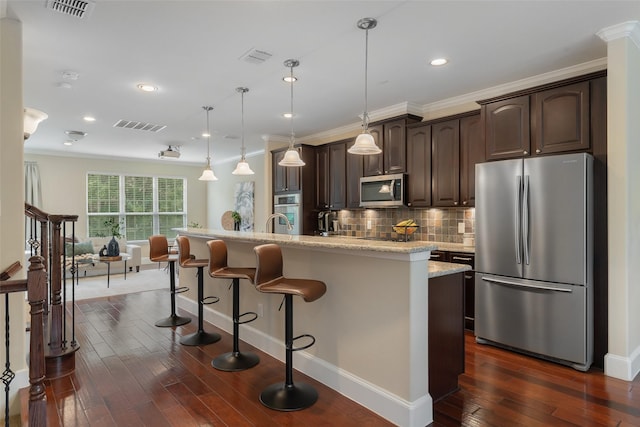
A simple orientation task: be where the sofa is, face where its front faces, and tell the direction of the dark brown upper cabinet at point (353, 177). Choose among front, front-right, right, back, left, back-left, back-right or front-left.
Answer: front-left

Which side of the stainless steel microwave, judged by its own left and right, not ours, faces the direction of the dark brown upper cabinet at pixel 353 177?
right

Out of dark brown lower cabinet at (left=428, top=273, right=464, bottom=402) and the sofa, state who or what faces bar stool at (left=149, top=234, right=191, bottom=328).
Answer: the sofa

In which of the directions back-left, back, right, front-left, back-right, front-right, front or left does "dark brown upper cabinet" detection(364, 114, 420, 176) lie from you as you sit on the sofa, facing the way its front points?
front-left

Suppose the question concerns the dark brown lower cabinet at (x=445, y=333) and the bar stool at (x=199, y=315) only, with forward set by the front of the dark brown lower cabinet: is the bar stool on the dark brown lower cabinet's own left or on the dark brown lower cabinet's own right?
on the dark brown lower cabinet's own left

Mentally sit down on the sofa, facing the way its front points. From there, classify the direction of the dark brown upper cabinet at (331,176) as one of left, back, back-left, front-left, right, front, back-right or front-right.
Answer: front-left

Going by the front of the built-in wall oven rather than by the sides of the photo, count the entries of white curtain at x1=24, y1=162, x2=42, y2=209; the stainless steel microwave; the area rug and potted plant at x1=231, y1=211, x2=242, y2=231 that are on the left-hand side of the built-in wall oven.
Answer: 1

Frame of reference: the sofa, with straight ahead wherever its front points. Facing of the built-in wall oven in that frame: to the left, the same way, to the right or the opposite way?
to the right

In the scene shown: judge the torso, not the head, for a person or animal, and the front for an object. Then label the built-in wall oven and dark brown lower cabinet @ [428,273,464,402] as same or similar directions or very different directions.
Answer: very different directions

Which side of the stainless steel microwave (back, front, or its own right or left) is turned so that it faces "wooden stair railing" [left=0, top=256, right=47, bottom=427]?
front

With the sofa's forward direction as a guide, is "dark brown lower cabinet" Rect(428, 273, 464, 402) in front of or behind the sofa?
in front

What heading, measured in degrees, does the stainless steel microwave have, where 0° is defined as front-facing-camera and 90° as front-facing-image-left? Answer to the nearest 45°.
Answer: approximately 45°

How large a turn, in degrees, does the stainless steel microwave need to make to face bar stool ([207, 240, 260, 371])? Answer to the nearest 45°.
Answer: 0° — it already faces it

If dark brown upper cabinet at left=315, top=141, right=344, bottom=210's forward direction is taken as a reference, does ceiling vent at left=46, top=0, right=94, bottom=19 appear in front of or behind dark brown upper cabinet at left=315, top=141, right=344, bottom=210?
in front

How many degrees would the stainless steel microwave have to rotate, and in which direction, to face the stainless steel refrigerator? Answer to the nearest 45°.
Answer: approximately 90° to its left
